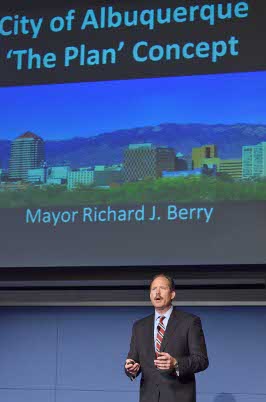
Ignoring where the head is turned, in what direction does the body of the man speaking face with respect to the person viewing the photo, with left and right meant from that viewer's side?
facing the viewer and to the left of the viewer
